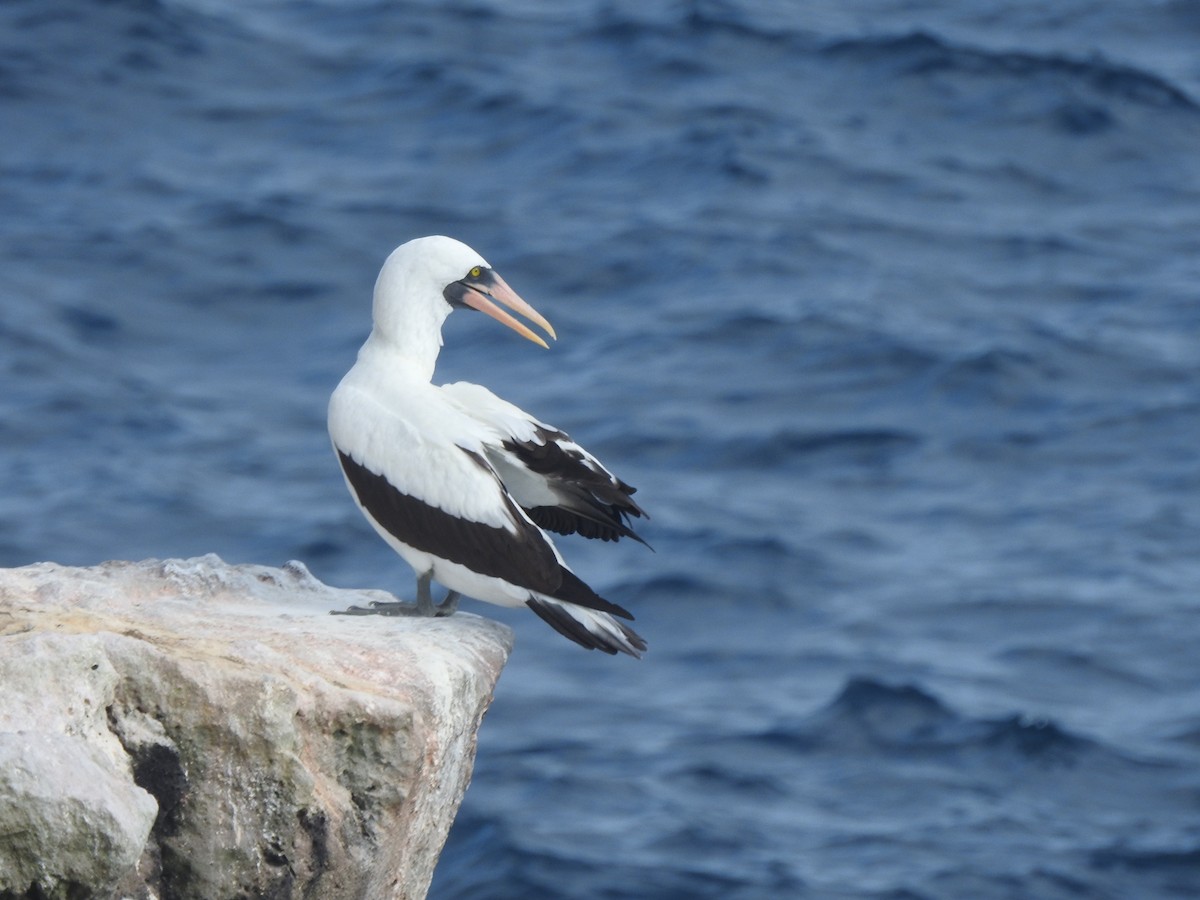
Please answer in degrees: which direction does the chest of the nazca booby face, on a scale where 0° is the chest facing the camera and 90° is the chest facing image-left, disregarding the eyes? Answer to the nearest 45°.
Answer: approximately 90°
